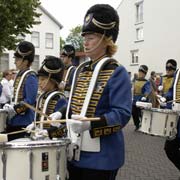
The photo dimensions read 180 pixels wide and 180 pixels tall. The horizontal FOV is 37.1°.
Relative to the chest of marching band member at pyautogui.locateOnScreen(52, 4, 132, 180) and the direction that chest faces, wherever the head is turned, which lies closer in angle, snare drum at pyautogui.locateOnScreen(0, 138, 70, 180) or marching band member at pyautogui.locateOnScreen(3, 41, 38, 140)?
the snare drum

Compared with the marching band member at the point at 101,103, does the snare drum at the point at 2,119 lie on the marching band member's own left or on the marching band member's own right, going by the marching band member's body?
on the marching band member's own right

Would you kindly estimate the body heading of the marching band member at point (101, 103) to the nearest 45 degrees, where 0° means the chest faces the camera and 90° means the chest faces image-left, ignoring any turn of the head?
approximately 45°

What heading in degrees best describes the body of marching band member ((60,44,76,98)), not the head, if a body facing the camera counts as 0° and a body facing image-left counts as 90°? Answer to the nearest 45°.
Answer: approximately 45°

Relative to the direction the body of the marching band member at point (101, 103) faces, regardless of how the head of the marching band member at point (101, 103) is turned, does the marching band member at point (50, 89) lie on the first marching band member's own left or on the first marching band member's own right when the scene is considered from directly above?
on the first marching band member's own right

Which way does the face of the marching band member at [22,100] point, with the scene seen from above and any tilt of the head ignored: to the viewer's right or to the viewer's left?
to the viewer's left

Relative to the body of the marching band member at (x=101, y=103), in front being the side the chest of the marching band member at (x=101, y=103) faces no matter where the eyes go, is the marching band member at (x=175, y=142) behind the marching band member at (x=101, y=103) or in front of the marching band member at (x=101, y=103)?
behind

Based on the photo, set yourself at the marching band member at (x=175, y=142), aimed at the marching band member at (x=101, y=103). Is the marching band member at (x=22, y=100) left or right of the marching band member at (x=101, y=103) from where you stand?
right

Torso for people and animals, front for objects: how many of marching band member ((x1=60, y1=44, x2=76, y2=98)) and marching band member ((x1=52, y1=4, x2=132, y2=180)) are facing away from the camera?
0

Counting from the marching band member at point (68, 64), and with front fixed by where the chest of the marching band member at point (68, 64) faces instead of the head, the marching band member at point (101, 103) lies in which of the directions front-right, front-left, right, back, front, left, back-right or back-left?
front-left

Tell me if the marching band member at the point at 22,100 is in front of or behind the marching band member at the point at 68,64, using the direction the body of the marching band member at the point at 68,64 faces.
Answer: in front
